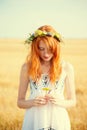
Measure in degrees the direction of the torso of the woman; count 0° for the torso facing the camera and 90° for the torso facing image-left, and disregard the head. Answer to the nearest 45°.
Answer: approximately 0°
